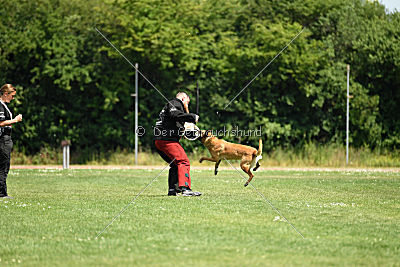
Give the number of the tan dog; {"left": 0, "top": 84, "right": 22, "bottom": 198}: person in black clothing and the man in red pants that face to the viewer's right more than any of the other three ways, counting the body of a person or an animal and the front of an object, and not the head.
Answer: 2

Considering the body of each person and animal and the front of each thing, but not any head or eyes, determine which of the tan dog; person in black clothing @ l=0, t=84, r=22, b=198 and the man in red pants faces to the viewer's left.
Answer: the tan dog

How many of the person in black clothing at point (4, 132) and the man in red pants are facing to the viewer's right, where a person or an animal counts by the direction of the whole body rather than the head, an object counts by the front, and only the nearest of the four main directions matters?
2

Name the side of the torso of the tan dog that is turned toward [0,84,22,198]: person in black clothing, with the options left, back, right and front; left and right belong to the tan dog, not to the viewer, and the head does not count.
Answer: front

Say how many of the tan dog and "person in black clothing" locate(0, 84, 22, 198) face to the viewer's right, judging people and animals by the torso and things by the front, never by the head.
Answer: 1

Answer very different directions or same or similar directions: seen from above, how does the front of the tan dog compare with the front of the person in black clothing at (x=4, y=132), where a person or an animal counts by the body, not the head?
very different directions

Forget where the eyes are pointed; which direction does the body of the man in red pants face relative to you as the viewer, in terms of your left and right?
facing to the right of the viewer

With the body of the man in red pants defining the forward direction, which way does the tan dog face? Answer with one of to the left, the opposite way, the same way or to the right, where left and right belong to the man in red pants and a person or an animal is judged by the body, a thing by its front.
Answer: the opposite way

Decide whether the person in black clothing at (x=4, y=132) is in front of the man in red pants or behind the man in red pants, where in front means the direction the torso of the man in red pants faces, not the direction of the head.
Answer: behind

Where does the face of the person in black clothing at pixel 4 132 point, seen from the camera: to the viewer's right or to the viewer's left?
to the viewer's right

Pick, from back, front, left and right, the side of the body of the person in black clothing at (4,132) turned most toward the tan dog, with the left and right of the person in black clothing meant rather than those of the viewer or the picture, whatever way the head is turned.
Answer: front

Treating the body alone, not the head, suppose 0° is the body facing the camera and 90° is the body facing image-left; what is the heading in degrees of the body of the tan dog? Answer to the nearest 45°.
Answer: approximately 90°

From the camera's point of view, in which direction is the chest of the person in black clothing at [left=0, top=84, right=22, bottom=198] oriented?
to the viewer's right
